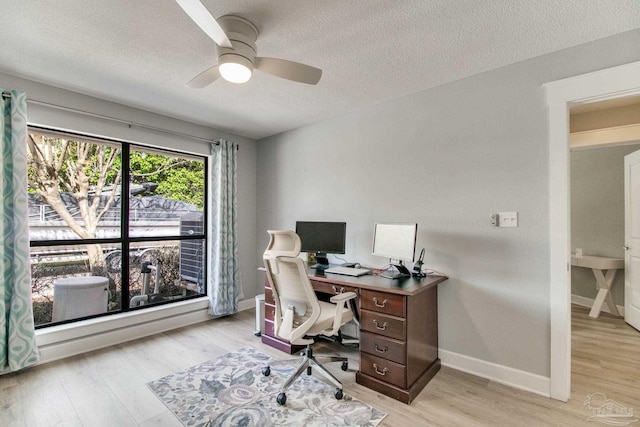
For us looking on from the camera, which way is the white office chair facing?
facing away from the viewer and to the right of the viewer

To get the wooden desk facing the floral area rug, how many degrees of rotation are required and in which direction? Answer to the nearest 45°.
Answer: approximately 45° to its right

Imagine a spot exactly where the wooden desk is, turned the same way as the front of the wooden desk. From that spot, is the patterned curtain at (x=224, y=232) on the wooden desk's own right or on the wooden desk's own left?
on the wooden desk's own right

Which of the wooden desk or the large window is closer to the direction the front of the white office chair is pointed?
the wooden desk

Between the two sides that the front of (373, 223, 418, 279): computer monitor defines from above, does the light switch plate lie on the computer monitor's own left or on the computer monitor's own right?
on the computer monitor's own left

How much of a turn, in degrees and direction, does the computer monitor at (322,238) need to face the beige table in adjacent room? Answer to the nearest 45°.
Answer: approximately 90° to its left

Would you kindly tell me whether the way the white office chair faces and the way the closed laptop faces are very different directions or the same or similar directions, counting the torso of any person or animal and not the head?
very different directions

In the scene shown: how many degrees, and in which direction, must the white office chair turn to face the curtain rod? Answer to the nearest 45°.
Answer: approximately 90° to its left
